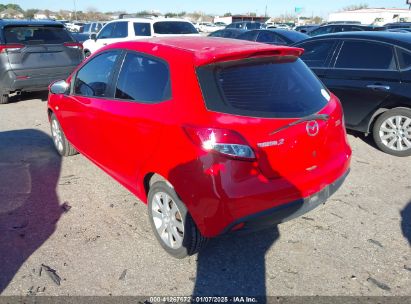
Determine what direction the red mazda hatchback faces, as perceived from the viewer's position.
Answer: facing away from the viewer and to the left of the viewer

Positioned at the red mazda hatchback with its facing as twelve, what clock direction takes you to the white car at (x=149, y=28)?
The white car is roughly at 1 o'clock from the red mazda hatchback.

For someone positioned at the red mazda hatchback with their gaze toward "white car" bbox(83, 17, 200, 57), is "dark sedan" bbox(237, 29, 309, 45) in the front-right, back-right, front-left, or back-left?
front-right

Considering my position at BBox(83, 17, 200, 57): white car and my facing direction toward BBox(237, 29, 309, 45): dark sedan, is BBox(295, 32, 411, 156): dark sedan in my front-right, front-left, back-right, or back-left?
front-right

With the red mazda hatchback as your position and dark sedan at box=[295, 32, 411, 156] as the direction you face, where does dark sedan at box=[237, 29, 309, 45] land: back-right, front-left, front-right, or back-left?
front-left

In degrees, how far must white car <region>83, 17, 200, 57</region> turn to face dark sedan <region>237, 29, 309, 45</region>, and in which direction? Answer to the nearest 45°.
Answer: approximately 135° to its left

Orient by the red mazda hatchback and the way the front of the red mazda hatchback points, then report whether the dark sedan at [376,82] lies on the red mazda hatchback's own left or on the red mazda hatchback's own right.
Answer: on the red mazda hatchback's own right

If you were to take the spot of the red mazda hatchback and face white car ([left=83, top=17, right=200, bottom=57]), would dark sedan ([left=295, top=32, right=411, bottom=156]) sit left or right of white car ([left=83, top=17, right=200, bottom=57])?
right

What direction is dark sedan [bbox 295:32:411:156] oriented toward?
to the viewer's left

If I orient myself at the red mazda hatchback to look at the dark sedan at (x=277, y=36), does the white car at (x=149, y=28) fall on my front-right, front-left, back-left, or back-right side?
front-left

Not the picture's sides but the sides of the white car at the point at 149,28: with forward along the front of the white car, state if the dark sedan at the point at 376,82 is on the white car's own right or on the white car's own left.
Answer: on the white car's own left

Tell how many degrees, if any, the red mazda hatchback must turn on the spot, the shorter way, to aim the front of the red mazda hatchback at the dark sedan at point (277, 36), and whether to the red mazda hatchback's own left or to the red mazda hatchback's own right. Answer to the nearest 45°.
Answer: approximately 45° to the red mazda hatchback's own right
